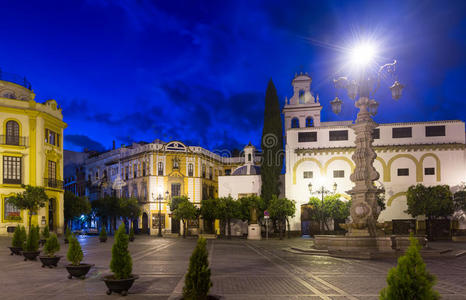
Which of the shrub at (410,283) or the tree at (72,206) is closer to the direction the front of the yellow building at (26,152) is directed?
the shrub

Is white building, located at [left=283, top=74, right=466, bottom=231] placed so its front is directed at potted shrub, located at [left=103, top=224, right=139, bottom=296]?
yes

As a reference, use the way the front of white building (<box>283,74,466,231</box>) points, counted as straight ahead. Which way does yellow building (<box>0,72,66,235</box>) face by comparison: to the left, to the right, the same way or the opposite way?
to the left

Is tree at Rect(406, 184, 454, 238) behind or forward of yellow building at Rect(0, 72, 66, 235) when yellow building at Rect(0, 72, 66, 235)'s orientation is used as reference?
forward

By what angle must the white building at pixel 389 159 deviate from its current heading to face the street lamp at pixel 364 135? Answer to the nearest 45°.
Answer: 0° — it already faces it

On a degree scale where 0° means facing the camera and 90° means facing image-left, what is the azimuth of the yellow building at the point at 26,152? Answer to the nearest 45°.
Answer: approximately 315°

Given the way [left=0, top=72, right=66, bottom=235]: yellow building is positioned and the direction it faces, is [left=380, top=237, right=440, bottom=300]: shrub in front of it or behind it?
in front

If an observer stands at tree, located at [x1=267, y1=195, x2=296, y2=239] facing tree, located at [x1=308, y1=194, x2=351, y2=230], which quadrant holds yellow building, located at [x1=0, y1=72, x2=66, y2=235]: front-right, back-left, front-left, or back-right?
back-right
